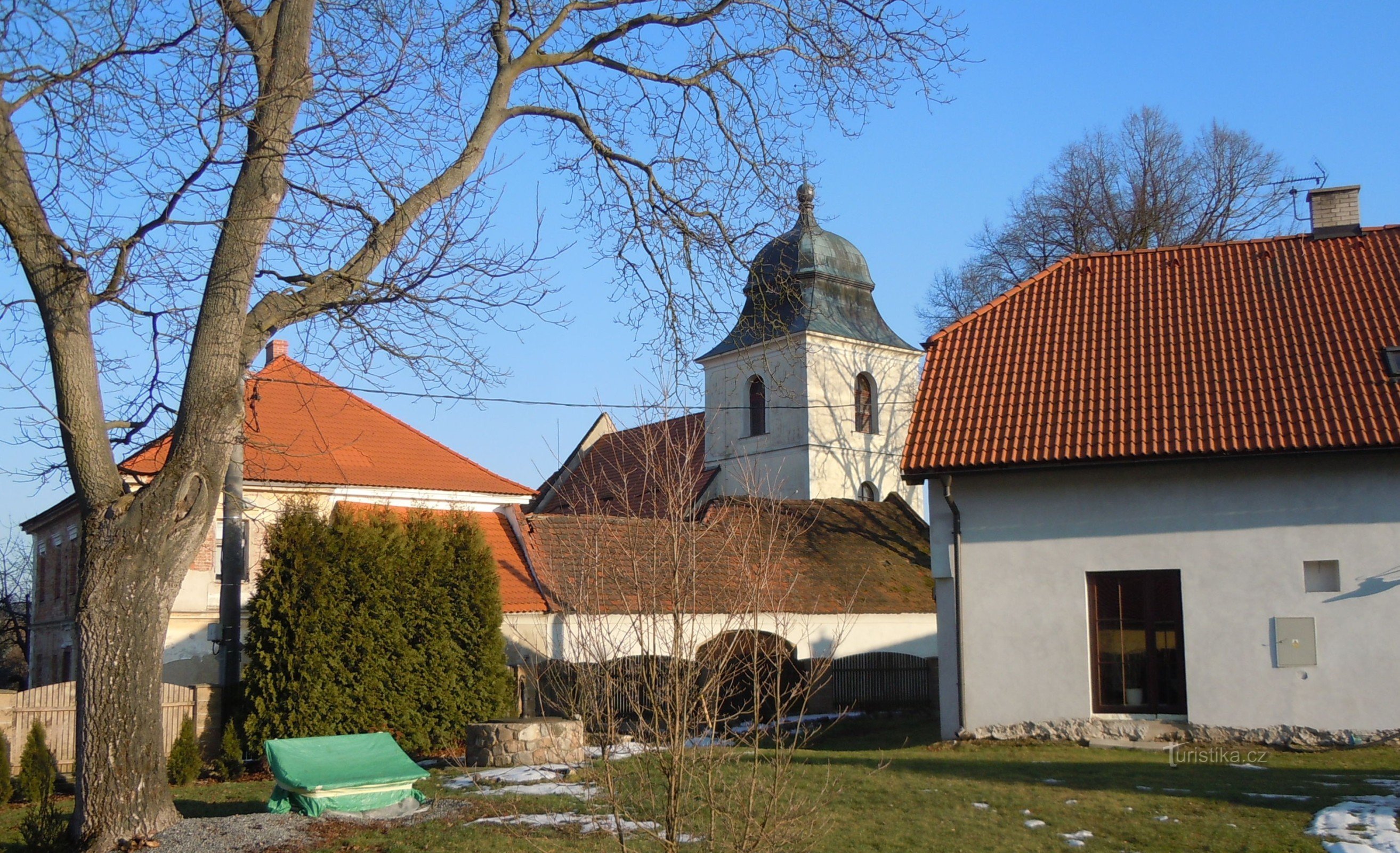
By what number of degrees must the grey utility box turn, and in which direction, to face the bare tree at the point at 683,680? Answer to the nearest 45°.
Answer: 0° — it already faces it

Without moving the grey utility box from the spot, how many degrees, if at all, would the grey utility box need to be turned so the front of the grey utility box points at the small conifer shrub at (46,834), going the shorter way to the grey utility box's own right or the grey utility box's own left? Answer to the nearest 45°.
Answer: approximately 45° to the grey utility box's own right

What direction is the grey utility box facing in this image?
toward the camera

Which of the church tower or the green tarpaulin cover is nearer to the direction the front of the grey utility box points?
the green tarpaulin cover

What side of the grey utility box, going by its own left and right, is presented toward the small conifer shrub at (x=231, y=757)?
right

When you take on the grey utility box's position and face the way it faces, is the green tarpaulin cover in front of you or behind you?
in front
